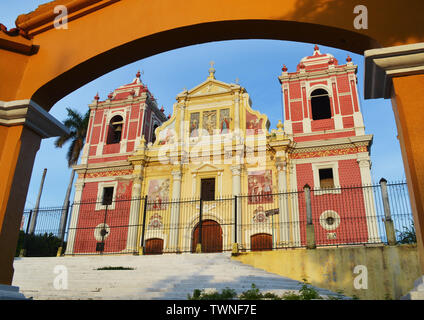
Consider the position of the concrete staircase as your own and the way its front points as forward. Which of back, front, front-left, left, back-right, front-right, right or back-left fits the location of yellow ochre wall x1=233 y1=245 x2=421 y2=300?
left

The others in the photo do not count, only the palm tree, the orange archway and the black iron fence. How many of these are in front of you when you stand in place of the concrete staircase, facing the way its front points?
1

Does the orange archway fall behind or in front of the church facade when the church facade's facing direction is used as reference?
in front

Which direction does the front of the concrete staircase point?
toward the camera

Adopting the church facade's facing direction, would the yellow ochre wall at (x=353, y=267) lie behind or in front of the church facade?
in front

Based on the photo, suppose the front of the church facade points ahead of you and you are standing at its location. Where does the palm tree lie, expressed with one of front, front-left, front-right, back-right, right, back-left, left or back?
back-right

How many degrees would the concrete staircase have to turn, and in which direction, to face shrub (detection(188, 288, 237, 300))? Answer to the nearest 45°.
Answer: approximately 45° to its left

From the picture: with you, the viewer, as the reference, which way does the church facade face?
facing the viewer

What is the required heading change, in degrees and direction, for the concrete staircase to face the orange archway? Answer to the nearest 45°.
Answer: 0° — it already faces it

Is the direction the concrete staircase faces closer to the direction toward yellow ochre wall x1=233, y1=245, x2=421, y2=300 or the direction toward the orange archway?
the orange archway

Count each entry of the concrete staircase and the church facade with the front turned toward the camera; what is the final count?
2

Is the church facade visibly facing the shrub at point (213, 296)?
yes

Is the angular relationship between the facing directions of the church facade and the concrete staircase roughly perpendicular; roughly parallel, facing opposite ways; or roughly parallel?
roughly parallel

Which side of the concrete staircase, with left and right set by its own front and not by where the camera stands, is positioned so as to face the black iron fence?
back

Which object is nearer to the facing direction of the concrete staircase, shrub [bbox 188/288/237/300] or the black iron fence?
the shrub

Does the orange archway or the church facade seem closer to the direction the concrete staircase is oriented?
the orange archway
